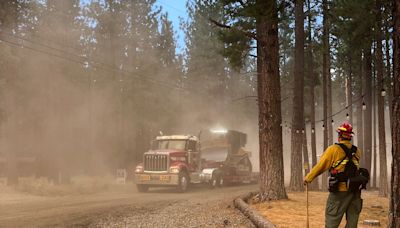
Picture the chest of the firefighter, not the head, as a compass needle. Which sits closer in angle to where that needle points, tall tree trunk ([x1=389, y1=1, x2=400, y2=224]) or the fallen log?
the fallen log

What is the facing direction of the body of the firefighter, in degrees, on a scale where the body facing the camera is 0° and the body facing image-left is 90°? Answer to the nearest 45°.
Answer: approximately 135°

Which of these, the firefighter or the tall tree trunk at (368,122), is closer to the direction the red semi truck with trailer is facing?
the firefighter

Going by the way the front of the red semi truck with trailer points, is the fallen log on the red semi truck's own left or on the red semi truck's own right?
on the red semi truck's own left

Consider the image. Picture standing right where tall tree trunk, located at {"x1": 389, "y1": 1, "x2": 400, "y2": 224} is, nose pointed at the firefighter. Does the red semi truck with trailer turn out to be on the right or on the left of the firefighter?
right

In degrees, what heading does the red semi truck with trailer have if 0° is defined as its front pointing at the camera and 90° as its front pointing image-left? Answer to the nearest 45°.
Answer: approximately 45°

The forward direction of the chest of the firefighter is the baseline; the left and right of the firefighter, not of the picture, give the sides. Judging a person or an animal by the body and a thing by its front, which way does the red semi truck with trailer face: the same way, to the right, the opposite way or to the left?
to the left

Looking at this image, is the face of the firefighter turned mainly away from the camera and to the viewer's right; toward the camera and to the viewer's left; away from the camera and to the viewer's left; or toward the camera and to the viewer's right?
away from the camera and to the viewer's left

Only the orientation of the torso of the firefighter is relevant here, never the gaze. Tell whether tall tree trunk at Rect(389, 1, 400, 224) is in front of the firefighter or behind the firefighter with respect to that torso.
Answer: behind

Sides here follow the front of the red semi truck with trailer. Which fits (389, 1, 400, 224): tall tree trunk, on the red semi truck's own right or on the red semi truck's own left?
on the red semi truck's own left

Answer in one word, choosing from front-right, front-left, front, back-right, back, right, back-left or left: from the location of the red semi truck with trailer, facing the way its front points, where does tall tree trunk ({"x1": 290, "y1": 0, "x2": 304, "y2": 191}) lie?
left
